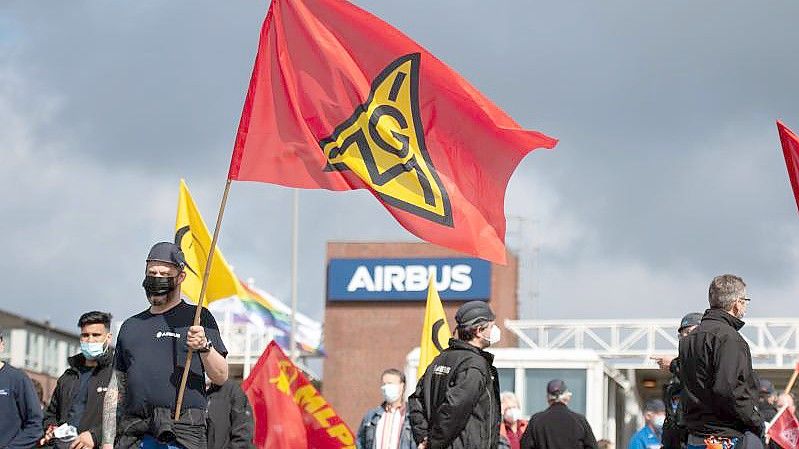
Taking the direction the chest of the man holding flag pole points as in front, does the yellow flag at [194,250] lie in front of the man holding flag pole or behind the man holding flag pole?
behind

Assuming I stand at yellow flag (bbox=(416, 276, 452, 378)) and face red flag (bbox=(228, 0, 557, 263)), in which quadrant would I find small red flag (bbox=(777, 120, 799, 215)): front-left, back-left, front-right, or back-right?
front-left

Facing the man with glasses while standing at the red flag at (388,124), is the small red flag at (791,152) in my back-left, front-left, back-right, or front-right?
front-left

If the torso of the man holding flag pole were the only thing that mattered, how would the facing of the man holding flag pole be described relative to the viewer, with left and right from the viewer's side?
facing the viewer and to the left of the viewer
